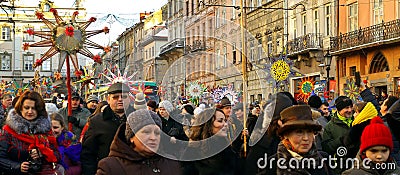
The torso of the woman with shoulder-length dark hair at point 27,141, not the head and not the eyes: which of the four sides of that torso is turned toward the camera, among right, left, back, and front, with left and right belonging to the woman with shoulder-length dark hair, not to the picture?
front

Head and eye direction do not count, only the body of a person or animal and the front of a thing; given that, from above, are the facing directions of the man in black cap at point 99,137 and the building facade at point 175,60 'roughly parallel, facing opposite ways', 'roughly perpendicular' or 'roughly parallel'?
roughly perpendicular

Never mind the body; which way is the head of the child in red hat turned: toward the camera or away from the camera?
toward the camera

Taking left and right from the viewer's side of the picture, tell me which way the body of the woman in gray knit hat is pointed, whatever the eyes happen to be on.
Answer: facing the viewer and to the right of the viewer

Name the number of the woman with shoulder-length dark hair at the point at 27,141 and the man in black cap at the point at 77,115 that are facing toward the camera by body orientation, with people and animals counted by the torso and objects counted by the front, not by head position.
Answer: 2

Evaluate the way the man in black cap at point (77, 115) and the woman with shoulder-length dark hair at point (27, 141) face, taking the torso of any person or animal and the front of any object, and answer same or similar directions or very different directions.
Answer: same or similar directions

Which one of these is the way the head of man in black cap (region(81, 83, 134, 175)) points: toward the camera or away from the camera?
toward the camera

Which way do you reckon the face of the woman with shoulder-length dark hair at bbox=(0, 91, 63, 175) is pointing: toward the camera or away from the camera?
toward the camera

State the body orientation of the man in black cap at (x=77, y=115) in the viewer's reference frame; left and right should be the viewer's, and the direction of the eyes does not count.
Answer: facing the viewer
